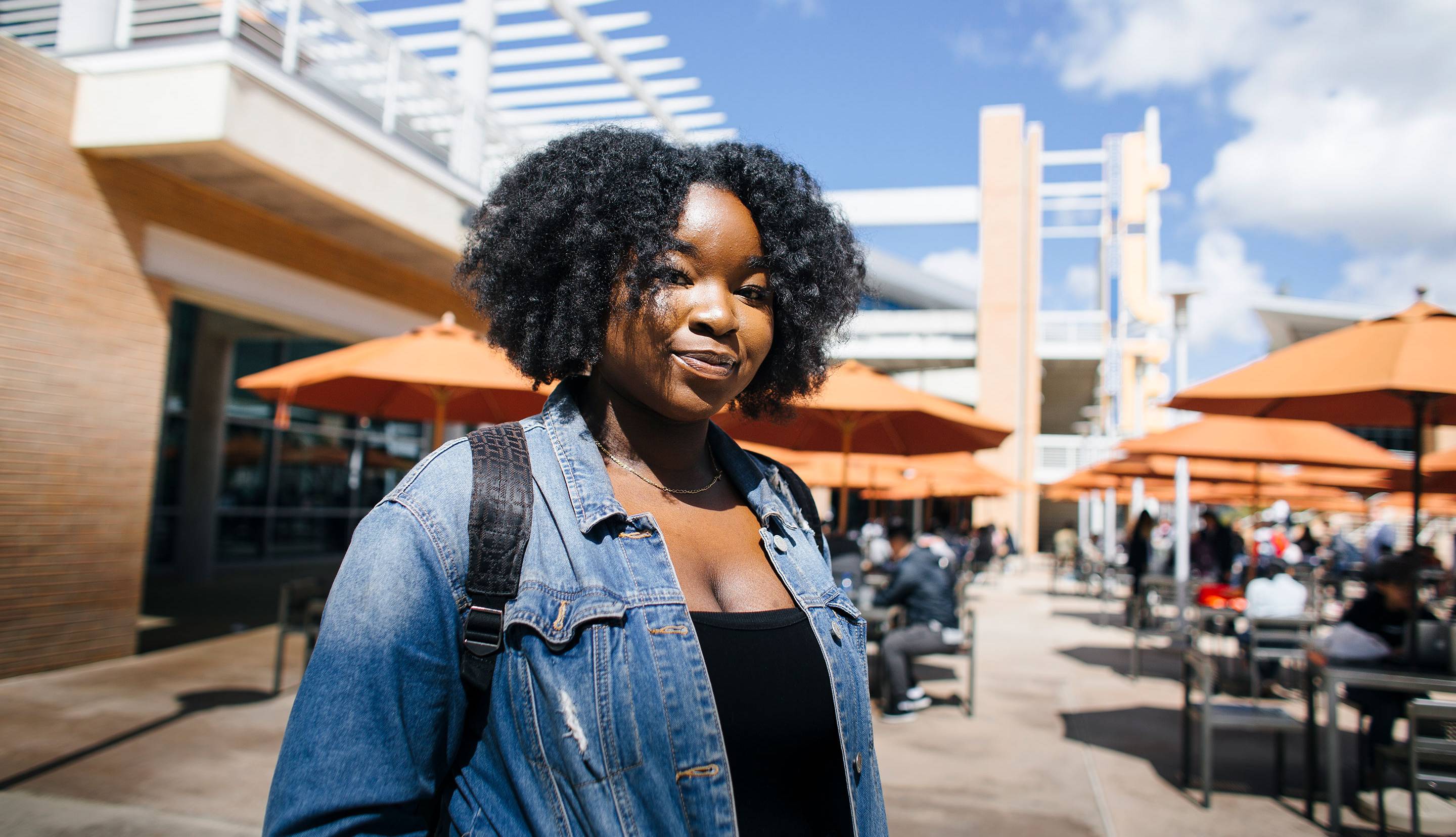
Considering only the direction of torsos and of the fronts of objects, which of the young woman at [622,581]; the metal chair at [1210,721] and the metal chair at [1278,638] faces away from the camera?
the metal chair at [1278,638]

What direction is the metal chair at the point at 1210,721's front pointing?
to the viewer's right

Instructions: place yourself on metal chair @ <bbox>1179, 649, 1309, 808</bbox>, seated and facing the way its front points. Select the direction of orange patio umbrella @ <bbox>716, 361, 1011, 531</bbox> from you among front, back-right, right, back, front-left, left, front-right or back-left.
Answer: back-left

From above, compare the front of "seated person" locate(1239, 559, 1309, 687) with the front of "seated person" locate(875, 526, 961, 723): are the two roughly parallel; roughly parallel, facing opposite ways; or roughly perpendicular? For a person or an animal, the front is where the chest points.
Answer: roughly perpendicular

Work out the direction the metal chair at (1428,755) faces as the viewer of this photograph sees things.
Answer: facing away from the viewer and to the left of the viewer

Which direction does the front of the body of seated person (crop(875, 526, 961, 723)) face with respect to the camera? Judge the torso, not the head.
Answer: to the viewer's left

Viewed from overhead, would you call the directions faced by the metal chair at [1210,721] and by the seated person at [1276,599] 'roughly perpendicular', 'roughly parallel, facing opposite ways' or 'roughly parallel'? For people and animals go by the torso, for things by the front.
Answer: roughly perpendicular

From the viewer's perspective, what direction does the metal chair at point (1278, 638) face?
away from the camera

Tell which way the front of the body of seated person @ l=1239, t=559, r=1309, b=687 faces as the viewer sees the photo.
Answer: away from the camera

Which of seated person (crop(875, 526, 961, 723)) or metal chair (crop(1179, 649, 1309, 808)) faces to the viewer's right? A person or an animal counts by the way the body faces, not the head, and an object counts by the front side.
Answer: the metal chair

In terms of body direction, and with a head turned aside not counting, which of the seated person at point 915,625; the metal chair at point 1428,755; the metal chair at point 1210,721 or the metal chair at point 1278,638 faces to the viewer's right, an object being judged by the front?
the metal chair at point 1210,721

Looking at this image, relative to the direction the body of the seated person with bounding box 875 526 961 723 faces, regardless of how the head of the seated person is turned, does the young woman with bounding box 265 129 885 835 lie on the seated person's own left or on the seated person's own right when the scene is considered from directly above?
on the seated person's own left
